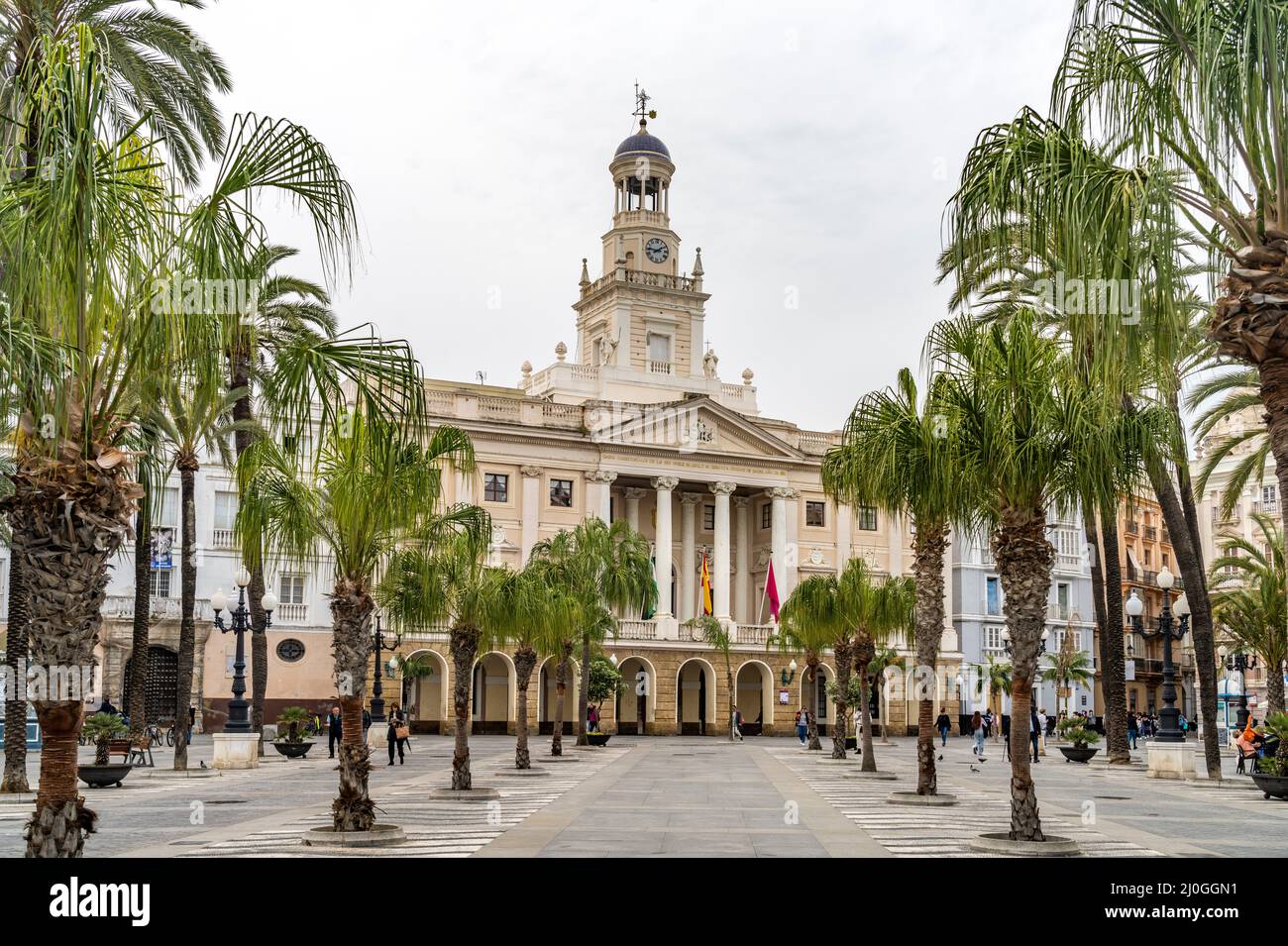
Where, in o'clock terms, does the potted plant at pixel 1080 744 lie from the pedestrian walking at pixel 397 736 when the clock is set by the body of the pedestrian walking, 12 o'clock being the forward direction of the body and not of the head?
The potted plant is roughly at 9 o'clock from the pedestrian walking.

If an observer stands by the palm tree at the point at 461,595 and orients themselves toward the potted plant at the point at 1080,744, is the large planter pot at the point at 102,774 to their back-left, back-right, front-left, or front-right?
back-left

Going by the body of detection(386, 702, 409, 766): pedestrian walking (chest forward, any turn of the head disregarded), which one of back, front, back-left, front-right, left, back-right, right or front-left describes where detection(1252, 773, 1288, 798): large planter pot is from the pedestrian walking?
front-left

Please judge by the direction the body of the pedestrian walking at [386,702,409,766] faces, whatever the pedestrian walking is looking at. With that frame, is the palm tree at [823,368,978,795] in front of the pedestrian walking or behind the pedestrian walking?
in front

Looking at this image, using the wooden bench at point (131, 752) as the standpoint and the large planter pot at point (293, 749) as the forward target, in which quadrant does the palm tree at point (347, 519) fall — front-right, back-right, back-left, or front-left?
back-right

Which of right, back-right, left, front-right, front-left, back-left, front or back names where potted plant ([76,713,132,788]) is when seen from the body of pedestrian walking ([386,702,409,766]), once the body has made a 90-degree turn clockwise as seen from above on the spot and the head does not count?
front-left

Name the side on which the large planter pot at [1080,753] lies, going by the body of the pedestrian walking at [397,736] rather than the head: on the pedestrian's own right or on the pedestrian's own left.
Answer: on the pedestrian's own left

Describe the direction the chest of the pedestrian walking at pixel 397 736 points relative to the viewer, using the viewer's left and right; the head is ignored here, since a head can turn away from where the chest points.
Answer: facing the viewer

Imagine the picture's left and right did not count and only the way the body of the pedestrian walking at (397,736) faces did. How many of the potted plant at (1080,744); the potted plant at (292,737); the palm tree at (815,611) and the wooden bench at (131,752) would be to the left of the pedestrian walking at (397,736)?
2

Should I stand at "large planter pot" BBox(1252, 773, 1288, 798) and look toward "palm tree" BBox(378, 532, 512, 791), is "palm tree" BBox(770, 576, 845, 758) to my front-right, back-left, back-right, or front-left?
front-right

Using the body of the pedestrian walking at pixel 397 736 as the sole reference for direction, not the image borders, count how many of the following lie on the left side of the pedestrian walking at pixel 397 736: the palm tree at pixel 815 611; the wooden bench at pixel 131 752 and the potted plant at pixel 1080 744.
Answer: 2

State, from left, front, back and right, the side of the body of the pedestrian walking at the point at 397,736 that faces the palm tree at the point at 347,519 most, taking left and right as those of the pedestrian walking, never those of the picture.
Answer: front

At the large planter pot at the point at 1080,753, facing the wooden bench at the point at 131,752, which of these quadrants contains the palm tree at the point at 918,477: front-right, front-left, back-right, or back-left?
front-left

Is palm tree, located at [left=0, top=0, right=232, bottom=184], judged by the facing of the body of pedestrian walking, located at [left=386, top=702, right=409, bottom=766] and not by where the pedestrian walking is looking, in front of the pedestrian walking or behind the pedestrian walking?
in front

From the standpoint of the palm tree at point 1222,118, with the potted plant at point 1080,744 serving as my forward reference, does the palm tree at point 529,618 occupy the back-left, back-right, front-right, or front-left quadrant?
front-left
